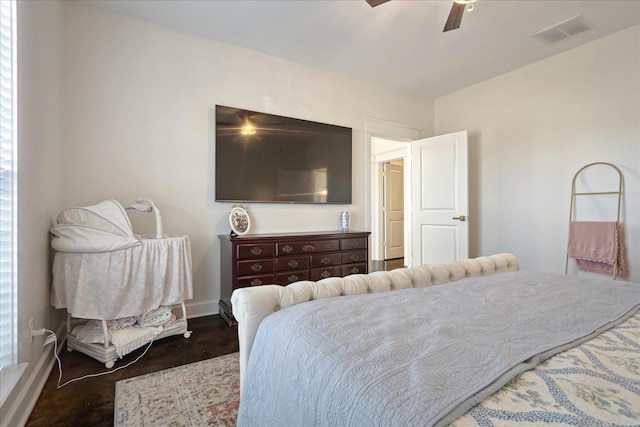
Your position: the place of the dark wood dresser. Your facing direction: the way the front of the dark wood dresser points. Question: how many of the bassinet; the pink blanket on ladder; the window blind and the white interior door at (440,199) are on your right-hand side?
2

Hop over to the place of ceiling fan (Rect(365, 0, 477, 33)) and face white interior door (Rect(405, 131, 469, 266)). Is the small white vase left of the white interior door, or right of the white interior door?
left

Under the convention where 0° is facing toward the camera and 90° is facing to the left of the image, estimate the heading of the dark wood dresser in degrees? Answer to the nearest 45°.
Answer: approximately 315°

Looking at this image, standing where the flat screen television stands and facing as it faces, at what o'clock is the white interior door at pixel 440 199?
The white interior door is roughly at 10 o'clock from the flat screen television.

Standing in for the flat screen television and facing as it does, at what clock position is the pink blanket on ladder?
The pink blanket on ladder is roughly at 11 o'clock from the flat screen television.
